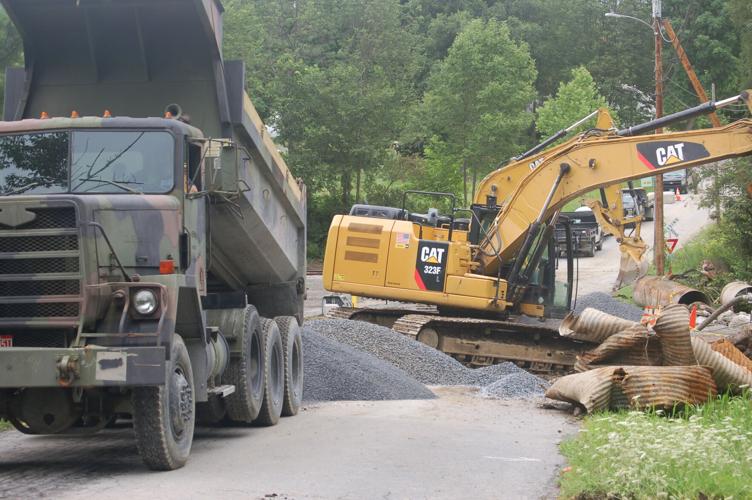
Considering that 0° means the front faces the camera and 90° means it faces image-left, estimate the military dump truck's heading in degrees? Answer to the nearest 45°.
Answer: approximately 45°

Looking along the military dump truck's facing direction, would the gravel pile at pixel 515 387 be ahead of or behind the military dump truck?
behind

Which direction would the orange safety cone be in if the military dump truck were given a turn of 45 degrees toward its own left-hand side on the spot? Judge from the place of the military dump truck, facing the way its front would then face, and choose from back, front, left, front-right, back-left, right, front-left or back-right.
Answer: back-left

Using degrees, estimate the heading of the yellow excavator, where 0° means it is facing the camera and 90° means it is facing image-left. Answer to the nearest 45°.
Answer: approximately 315°

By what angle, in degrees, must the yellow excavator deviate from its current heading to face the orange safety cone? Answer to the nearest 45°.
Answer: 0° — it already faces it

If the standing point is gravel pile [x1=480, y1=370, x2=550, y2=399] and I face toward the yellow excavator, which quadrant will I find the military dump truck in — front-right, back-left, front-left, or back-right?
back-left

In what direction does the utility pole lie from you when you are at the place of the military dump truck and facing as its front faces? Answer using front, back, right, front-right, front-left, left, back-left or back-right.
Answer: back
